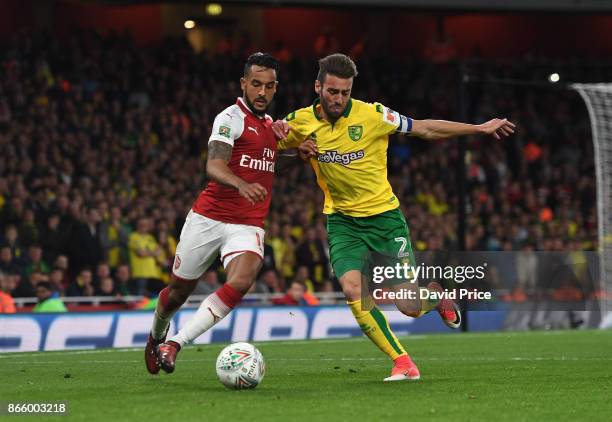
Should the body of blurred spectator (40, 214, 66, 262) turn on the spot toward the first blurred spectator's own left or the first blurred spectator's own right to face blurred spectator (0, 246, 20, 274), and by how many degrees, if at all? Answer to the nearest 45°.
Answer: approximately 45° to the first blurred spectator's own right

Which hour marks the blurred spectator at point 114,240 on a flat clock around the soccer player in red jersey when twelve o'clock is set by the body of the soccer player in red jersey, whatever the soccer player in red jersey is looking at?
The blurred spectator is roughly at 7 o'clock from the soccer player in red jersey.

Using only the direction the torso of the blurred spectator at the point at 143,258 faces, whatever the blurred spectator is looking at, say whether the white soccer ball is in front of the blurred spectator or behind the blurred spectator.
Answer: in front

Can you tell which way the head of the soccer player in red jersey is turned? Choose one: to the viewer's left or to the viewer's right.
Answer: to the viewer's right

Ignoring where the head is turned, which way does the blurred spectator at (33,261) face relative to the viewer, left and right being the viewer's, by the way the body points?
facing the viewer

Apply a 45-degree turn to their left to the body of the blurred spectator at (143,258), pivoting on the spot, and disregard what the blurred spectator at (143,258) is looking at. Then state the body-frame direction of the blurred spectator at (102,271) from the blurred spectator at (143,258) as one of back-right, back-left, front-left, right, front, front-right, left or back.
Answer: right

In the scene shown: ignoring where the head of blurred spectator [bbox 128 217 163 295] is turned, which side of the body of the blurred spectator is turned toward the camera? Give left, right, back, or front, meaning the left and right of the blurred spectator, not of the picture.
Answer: front

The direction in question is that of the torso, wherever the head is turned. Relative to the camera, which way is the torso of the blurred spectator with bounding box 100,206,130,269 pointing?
toward the camera

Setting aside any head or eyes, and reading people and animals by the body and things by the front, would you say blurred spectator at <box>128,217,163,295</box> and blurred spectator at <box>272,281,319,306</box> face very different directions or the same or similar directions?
same or similar directions

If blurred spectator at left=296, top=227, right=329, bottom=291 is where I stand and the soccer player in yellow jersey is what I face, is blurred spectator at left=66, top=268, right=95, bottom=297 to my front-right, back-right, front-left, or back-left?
front-right

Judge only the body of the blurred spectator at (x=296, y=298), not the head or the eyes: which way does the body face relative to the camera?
toward the camera
